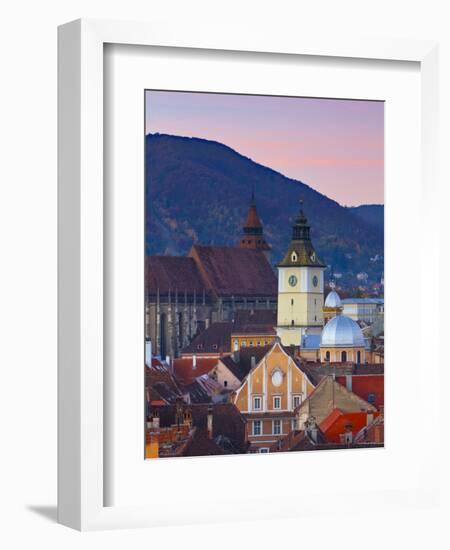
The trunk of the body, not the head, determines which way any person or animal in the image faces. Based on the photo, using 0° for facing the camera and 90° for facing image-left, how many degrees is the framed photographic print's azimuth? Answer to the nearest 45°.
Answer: approximately 315°
